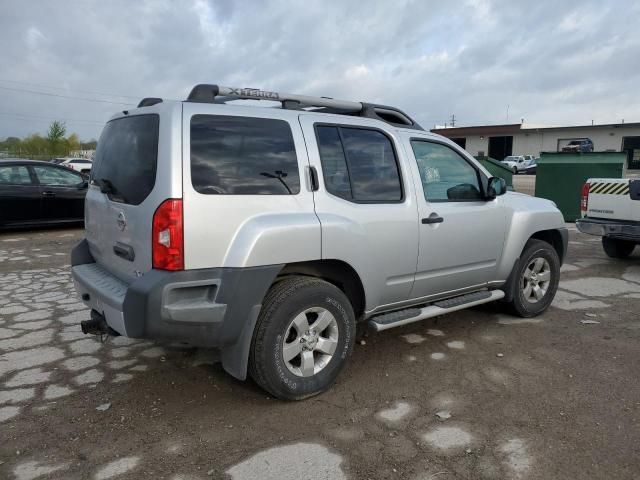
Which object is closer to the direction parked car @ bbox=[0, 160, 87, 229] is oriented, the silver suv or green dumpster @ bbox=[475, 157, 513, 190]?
the green dumpster

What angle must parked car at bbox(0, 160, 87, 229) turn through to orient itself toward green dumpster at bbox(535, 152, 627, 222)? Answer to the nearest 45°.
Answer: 0° — it already faces it

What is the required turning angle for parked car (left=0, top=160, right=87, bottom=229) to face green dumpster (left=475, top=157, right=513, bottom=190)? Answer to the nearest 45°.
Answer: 0° — it already faces it

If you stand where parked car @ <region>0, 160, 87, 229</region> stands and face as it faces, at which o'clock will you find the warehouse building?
The warehouse building is roughly at 11 o'clock from the parked car.

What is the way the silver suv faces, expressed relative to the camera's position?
facing away from the viewer and to the right of the viewer

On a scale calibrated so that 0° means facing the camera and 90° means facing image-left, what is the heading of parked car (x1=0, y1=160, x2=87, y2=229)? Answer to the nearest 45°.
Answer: approximately 270°
